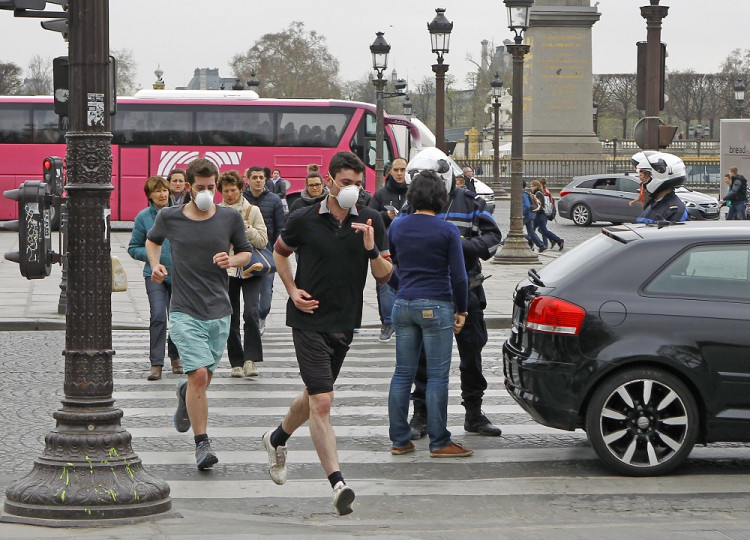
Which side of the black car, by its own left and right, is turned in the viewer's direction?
right

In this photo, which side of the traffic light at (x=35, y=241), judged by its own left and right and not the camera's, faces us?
left

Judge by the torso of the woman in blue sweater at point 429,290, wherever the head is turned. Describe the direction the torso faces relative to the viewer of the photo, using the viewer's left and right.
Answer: facing away from the viewer and to the right of the viewer

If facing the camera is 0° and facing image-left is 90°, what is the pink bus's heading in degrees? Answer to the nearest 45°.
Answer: approximately 270°

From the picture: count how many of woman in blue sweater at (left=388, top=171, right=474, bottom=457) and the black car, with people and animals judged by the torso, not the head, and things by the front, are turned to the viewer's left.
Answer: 0

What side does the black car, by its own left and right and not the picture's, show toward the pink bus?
left

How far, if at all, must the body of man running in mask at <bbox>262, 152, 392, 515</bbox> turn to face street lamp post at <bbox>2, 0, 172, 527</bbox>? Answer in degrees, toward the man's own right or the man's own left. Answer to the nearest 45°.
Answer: approximately 90° to the man's own right
